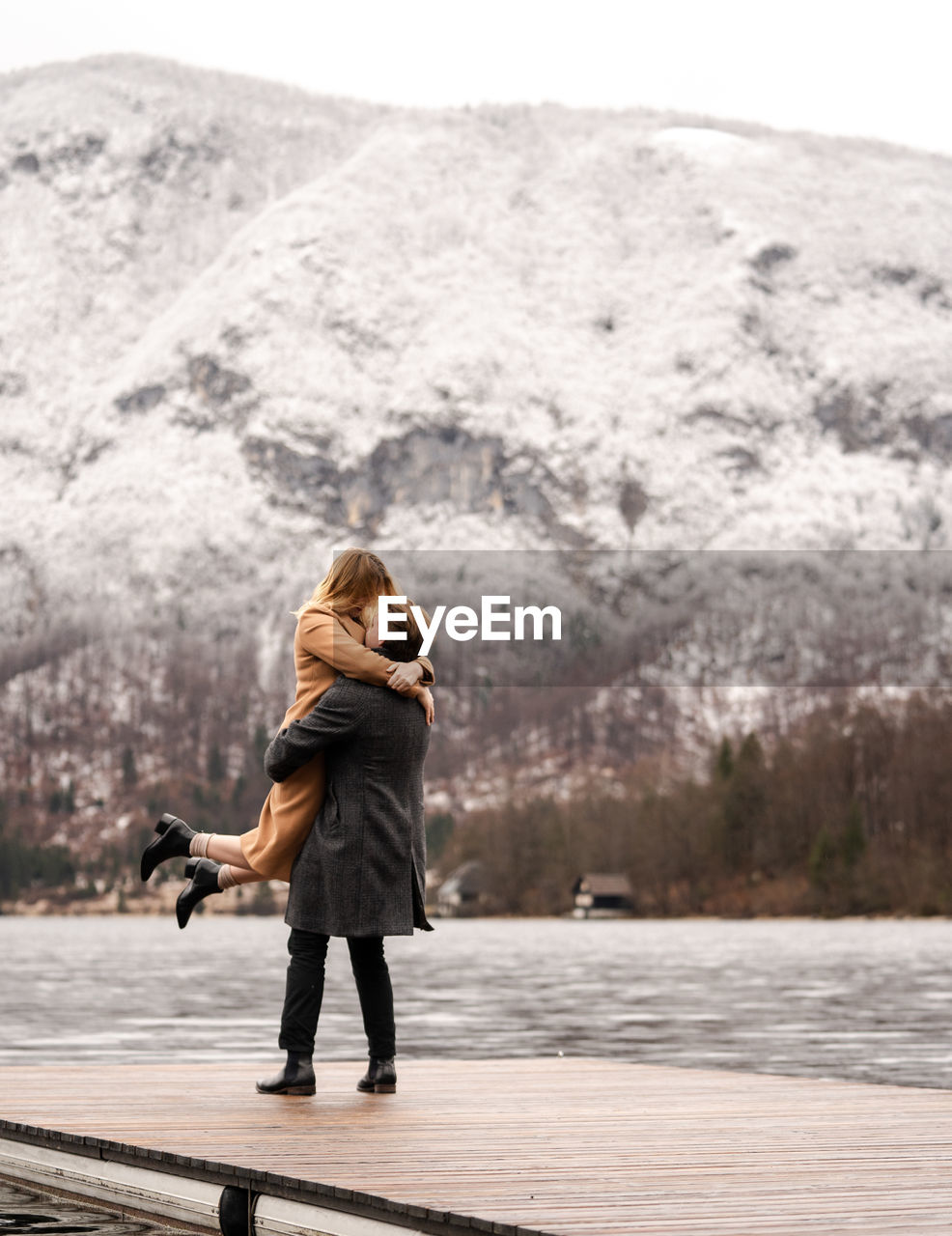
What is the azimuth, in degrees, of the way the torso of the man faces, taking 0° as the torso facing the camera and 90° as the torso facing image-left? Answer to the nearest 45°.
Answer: approximately 135°

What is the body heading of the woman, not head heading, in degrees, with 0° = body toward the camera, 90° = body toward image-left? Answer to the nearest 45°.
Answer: approximately 270°

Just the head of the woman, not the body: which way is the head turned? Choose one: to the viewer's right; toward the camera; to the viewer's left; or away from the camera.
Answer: to the viewer's right
